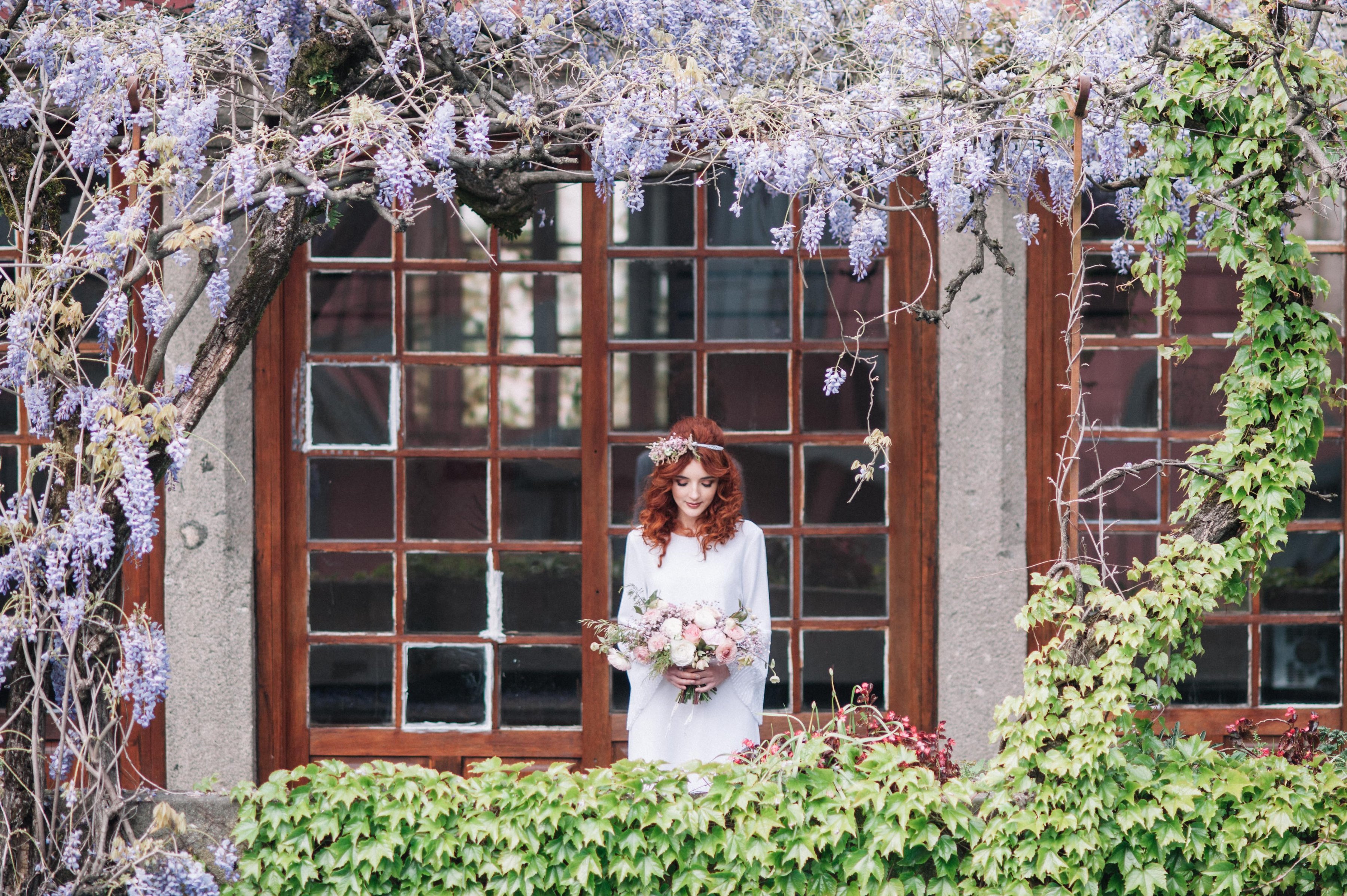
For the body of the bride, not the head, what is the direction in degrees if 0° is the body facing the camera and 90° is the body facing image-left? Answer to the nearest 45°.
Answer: approximately 0°
